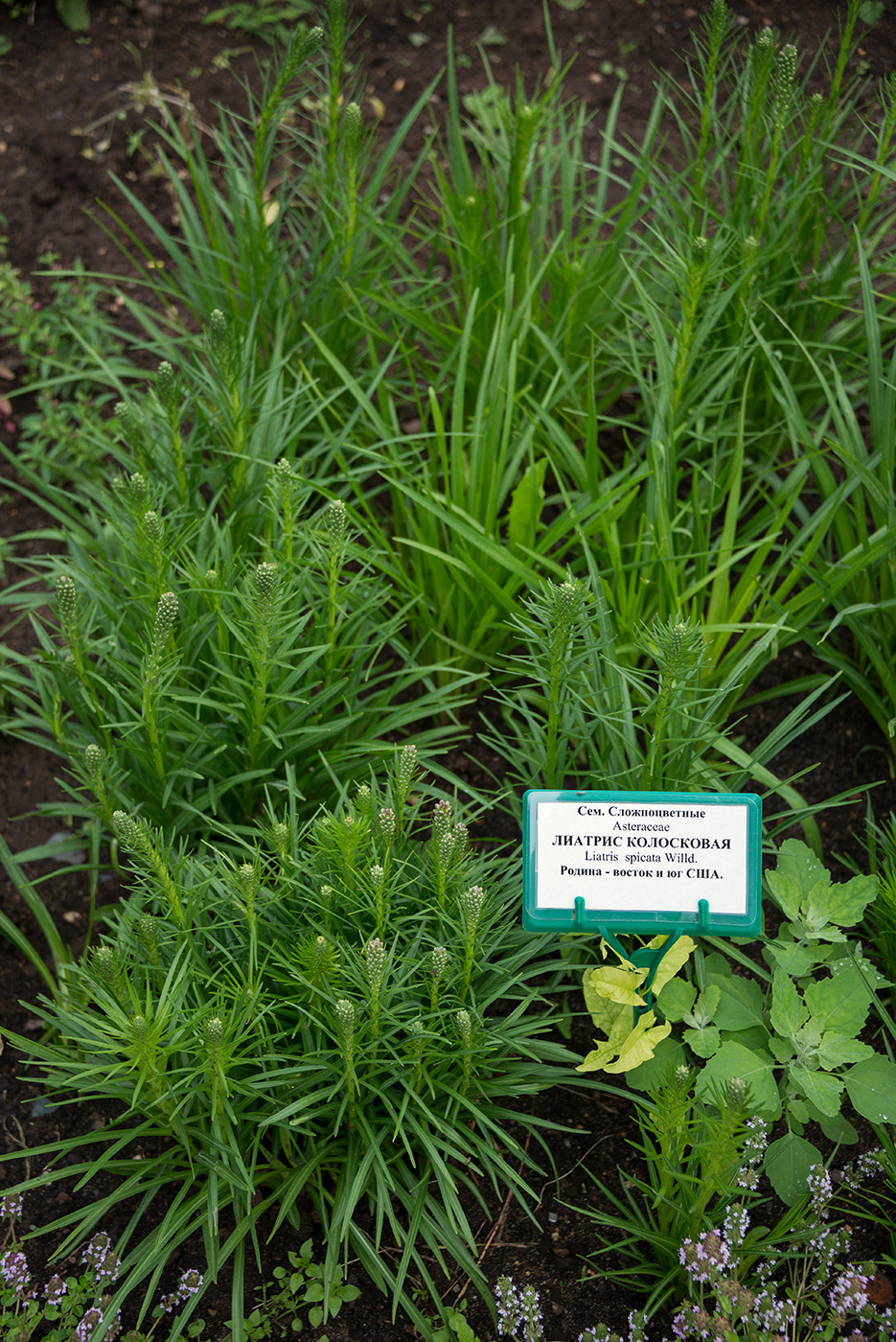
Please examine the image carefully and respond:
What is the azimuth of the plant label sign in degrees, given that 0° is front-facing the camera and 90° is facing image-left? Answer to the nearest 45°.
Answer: approximately 0°
